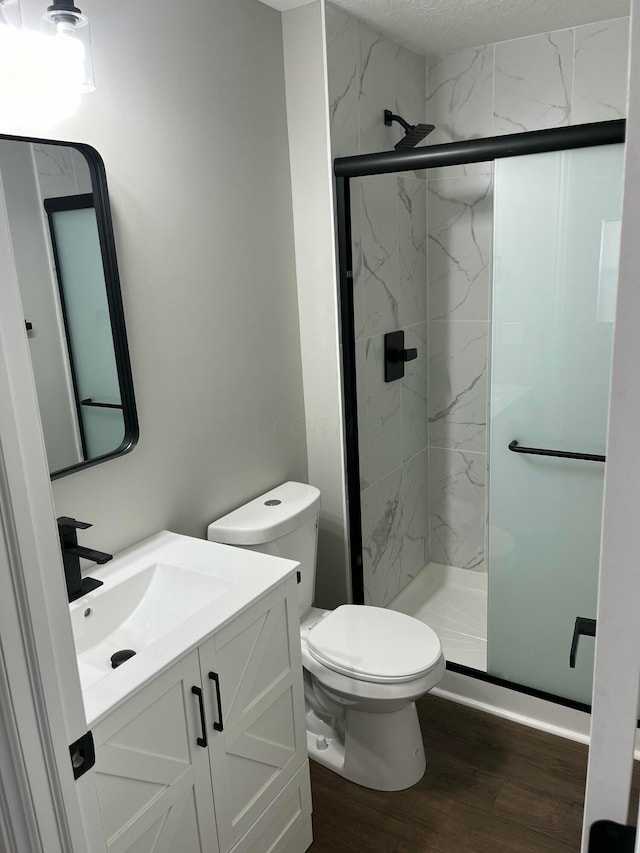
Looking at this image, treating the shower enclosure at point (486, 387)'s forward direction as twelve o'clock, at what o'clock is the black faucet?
The black faucet is roughly at 12 o'clock from the shower enclosure.

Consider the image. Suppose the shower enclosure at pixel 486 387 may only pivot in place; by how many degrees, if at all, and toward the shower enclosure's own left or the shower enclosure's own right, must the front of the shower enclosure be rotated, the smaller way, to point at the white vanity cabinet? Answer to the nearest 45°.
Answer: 0° — it already faces it

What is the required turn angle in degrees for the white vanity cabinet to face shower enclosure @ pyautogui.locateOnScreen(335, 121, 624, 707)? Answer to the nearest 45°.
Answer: approximately 90° to its left

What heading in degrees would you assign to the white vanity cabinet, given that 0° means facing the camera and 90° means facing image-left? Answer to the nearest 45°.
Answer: approximately 315°

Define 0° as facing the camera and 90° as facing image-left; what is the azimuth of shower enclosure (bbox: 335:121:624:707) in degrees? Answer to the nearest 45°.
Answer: approximately 45°

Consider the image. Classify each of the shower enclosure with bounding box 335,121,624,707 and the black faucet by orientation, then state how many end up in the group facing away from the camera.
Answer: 0

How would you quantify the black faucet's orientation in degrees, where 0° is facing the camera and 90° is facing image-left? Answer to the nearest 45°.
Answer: approximately 315°
